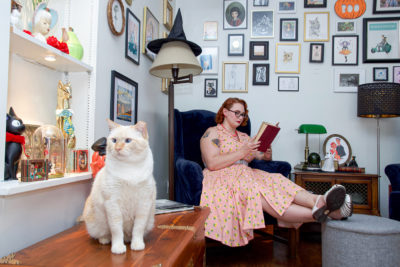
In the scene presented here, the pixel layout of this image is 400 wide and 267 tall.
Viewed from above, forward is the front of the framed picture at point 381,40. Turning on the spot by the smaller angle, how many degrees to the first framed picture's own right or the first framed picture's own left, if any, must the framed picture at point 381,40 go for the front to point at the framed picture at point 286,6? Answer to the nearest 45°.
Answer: approximately 45° to the first framed picture's own right

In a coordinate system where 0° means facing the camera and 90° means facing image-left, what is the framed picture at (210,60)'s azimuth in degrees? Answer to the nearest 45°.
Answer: approximately 0°

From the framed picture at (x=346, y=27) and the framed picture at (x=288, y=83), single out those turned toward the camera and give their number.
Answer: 2

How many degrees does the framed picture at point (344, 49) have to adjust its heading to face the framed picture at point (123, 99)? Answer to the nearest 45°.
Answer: approximately 45° to its right

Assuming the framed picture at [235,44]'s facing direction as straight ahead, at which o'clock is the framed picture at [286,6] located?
the framed picture at [286,6] is roughly at 9 o'clock from the framed picture at [235,44].

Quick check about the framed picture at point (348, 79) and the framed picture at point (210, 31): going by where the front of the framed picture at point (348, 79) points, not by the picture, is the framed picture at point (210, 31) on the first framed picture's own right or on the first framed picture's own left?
on the first framed picture's own right

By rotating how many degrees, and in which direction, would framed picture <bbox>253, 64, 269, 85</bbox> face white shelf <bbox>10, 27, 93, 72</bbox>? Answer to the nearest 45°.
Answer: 0° — it already faces it

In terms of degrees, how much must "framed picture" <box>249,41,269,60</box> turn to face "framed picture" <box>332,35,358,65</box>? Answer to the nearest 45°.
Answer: approximately 90° to its left

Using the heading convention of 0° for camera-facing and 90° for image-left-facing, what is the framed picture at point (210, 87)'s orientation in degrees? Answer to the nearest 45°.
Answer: approximately 0°
